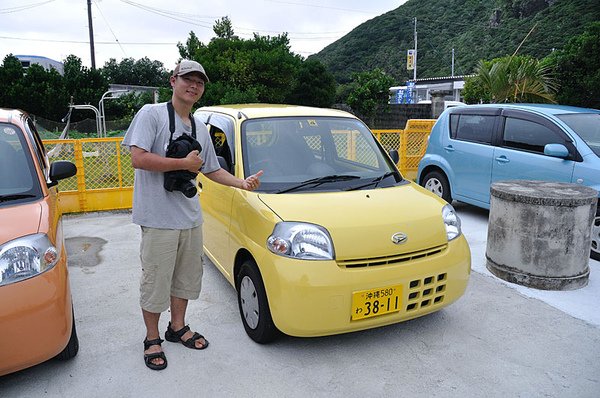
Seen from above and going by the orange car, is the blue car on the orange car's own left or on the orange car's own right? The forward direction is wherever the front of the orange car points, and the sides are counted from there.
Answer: on the orange car's own left

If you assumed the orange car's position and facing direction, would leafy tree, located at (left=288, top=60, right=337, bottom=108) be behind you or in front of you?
behind

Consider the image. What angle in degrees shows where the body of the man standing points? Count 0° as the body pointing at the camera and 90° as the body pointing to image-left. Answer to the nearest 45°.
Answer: approximately 315°

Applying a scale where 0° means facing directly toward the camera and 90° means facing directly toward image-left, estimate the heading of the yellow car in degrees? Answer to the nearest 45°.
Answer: approximately 315°

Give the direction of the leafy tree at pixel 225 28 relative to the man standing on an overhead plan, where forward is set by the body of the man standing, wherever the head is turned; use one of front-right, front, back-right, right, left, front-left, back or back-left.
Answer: back-left
